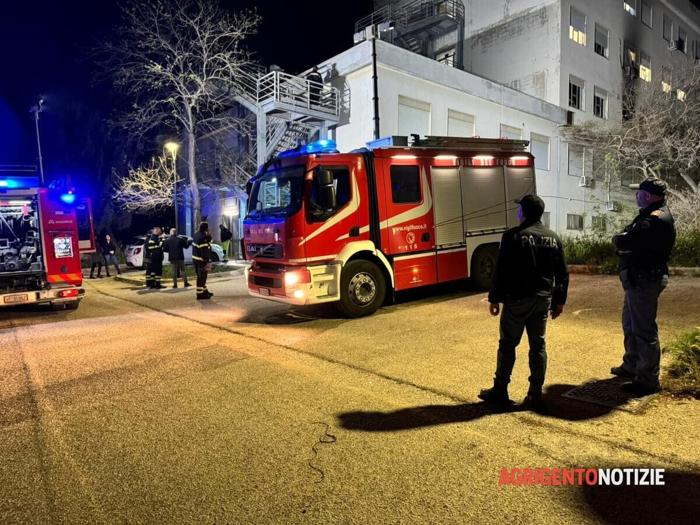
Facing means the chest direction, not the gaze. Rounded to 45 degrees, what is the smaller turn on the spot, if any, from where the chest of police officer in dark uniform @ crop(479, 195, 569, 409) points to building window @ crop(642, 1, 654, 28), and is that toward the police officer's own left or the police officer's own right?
approximately 45° to the police officer's own right

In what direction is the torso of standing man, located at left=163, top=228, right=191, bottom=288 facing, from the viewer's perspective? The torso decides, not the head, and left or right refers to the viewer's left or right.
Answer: facing away from the viewer

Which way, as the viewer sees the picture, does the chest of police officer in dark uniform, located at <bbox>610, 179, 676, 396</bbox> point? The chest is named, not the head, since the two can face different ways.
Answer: to the viewer's left

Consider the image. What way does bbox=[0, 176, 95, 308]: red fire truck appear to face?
away from the camera
